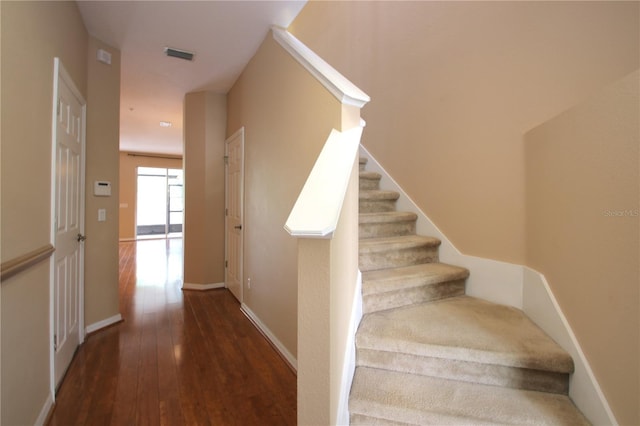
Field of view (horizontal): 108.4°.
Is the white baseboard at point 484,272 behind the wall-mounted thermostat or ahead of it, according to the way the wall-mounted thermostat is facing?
ahead

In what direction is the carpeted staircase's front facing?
toward the camera

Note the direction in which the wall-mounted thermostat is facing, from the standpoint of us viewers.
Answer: facing the viewer and to the right of the viewer

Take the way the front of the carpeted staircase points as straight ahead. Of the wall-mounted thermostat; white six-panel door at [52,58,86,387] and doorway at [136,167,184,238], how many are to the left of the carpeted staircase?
0

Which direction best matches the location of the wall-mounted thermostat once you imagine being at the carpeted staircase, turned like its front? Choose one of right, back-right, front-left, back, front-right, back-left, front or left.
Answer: right

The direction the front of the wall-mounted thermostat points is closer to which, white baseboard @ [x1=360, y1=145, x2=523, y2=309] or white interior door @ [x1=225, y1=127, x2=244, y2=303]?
the white baseboard

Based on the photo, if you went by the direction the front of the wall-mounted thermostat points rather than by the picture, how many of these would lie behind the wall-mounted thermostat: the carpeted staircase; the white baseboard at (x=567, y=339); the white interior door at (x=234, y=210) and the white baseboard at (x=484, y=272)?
0

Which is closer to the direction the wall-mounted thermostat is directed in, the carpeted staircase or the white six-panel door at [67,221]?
the carpeted staircase

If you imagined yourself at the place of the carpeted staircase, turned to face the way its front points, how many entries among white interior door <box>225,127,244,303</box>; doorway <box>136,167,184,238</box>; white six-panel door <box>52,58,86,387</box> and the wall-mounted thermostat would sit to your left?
0

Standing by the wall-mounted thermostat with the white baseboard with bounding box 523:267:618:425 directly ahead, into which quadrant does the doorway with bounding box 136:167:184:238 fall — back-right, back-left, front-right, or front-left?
back-left

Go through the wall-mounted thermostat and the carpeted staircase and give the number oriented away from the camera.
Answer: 0

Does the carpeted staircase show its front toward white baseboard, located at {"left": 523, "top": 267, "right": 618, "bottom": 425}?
no

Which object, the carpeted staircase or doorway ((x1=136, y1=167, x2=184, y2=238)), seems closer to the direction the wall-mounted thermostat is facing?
the carpeted staircase

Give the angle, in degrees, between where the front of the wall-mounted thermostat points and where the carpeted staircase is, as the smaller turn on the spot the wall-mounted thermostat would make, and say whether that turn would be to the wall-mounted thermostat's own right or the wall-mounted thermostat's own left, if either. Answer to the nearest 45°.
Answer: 0° — it already faces it

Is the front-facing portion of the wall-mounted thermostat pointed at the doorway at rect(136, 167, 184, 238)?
no

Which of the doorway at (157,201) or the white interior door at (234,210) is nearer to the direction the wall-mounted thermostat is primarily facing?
the white interior door

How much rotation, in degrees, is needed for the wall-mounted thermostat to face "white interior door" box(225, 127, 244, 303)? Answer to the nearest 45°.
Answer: approximately 45° to its left

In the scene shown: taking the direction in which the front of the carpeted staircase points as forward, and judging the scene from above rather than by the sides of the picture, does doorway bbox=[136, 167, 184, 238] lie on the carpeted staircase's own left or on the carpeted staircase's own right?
on the carpeted staircase's own right

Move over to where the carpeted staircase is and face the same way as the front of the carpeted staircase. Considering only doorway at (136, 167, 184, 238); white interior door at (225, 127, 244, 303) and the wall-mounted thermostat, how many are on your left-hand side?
0

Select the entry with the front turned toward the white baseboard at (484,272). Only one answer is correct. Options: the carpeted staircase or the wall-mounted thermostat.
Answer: the wall-mounted thermostat
